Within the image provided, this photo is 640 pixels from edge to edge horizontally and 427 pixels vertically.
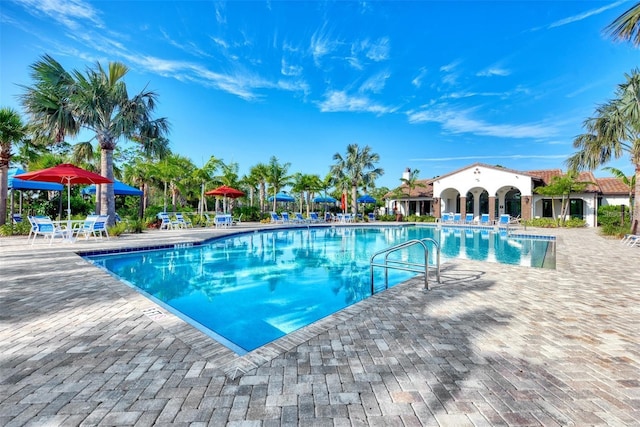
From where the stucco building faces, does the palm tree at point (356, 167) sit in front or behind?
in front

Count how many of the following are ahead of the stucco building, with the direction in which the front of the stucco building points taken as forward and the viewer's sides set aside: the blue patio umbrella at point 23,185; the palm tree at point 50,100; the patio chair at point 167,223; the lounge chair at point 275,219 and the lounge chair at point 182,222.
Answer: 5

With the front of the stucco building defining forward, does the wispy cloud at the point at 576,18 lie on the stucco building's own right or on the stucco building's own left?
on the stucco building's own left

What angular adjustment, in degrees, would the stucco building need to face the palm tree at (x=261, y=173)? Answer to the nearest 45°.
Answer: approximately 90° to its right

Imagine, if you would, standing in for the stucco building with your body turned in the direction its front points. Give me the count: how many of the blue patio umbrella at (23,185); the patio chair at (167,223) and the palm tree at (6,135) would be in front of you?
3

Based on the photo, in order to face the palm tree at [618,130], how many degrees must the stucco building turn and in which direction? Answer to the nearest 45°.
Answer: approximately 45° to its left

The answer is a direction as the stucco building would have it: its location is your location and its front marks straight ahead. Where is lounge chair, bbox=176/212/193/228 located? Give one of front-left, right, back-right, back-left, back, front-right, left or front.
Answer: front

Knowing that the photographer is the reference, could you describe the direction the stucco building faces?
facing the viewer and to the left of the viewer

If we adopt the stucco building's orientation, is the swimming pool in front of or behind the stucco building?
in front

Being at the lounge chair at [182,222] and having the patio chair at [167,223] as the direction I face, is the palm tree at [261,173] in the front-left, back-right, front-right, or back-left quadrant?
back-right

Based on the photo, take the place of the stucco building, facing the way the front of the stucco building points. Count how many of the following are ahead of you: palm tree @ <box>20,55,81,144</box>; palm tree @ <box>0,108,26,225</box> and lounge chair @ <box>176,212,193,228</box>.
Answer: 3
